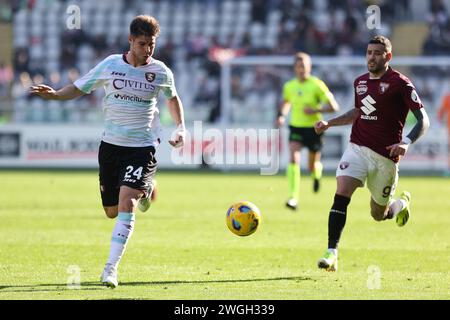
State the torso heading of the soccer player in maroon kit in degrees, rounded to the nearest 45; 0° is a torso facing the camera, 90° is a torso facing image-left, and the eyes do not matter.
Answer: approximately 45°

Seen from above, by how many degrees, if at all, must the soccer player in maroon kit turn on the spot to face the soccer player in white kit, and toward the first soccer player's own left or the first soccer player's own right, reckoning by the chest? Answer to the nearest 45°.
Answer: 0° — they already face them

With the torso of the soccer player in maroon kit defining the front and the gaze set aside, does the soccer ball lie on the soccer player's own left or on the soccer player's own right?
on the soccer player's own right

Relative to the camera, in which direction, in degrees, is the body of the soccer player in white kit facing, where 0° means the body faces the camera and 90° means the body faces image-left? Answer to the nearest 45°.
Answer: approximately 0°

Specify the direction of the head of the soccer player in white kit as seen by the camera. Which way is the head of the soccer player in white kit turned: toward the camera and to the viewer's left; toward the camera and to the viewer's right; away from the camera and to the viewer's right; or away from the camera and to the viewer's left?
toward the camera and to the viewer's right

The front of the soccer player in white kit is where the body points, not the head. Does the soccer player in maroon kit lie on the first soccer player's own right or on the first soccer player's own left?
on the first soccer player's own left

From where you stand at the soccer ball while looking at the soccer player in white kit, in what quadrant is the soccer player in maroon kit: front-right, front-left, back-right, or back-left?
back-left
